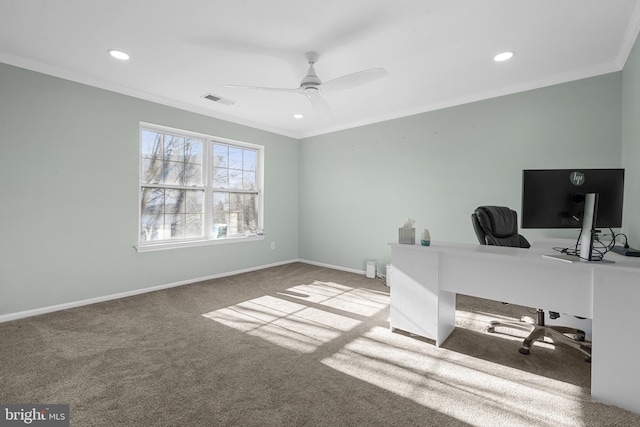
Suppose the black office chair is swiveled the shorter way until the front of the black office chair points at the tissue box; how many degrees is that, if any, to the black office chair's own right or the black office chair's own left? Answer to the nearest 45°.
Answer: approximately 90° to the black office chair's own right

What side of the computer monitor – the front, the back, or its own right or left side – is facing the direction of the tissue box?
left

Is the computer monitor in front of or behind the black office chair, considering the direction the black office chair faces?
in front

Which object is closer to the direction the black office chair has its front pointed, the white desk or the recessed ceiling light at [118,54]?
the white desk

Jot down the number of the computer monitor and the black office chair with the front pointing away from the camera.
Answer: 1

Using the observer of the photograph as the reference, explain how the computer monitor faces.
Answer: facing away from the viewer

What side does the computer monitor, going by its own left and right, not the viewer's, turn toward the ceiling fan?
left

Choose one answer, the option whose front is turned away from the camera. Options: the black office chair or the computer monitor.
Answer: the computer monitor

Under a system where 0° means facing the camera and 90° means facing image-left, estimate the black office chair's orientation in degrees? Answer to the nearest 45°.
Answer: approximately 315°
